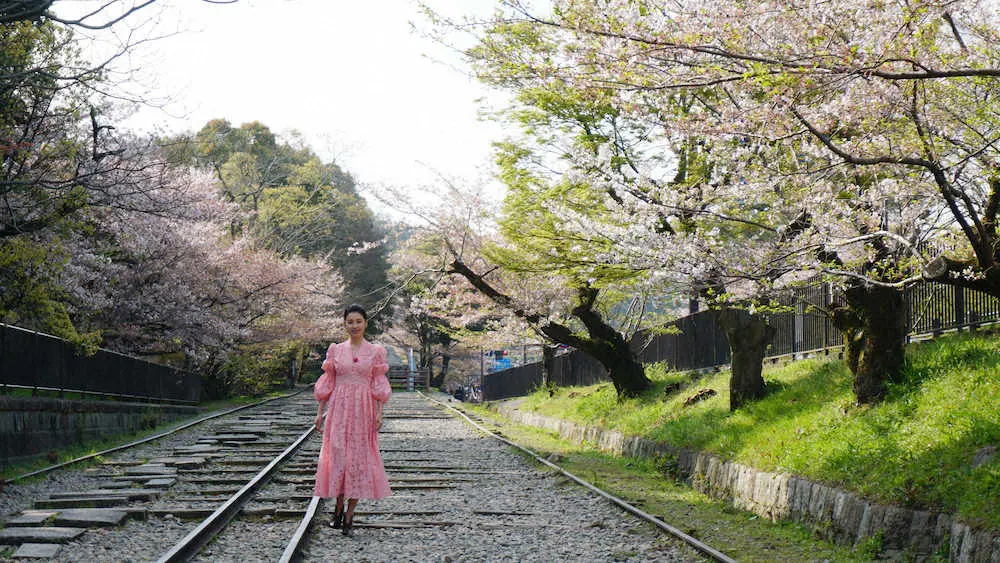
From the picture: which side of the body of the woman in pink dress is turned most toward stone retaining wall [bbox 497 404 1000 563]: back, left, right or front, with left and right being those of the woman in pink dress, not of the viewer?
left

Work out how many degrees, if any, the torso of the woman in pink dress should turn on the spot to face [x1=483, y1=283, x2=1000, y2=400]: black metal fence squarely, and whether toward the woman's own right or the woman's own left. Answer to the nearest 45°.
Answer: approximately 135° to the woman's own left

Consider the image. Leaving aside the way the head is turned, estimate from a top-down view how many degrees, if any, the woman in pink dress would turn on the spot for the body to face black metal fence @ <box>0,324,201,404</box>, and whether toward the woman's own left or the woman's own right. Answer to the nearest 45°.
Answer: approximately 135° to the woman's own right

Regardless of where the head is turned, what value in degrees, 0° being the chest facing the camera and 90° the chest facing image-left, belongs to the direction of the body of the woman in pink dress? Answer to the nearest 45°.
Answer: approximately 0°

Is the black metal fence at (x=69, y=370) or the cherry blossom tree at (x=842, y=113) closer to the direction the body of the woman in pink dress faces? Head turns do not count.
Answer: the cherry blossom tree

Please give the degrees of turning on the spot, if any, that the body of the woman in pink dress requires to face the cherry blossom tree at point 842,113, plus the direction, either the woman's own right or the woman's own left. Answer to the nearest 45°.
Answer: approximately 90° to the woman's own left

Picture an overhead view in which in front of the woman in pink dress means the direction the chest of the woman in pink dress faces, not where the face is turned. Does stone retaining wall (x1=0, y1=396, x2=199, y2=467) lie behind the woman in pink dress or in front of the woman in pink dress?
behind
